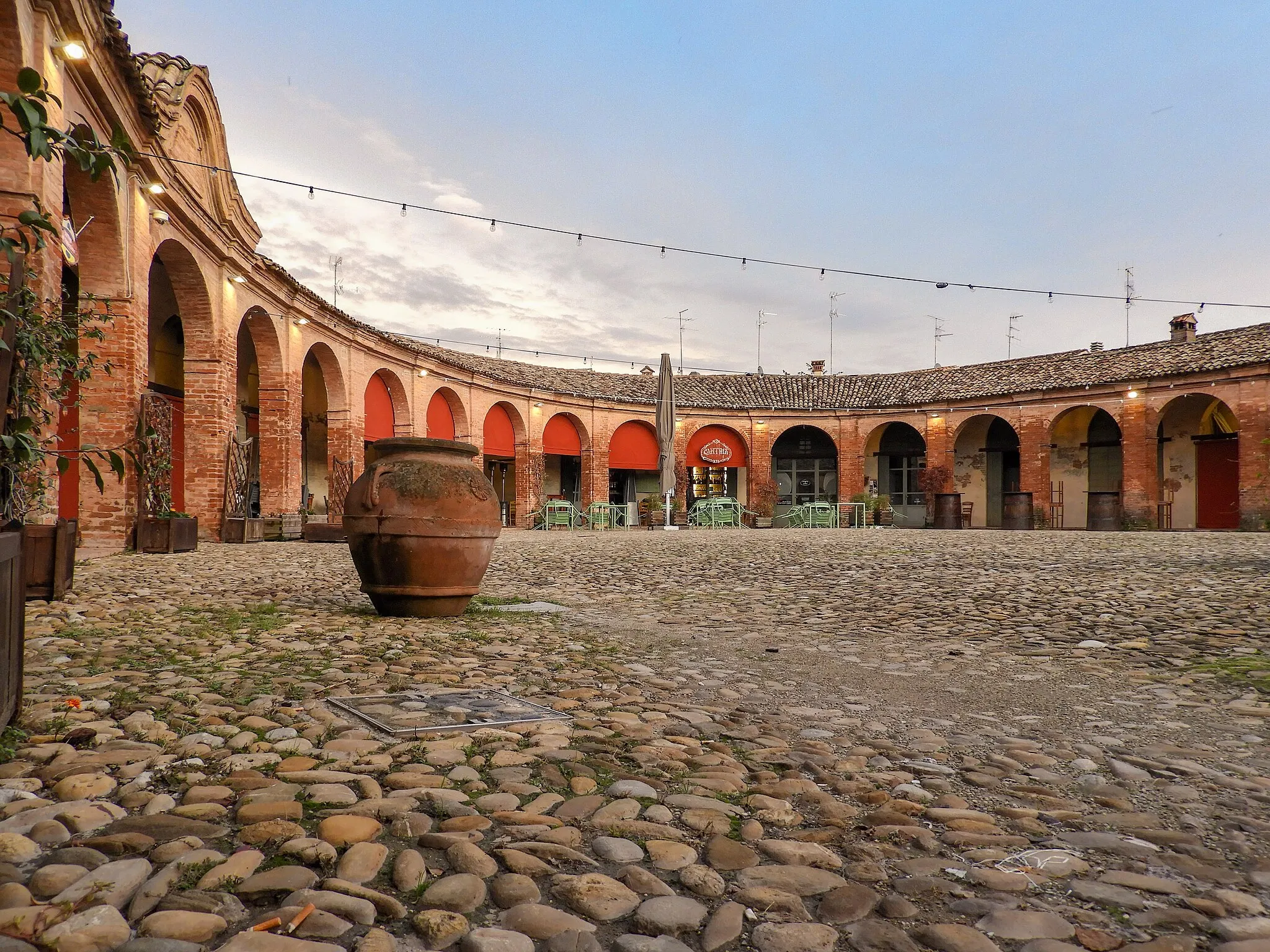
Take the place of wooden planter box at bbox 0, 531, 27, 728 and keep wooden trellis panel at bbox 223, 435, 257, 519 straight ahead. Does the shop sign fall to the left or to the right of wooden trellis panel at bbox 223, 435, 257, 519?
right

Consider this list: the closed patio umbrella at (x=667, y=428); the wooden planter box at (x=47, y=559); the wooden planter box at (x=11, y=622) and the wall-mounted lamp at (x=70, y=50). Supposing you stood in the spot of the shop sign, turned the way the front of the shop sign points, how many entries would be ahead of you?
4

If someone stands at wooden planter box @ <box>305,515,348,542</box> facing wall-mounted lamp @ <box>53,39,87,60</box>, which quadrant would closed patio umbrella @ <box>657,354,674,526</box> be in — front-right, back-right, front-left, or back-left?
back-left

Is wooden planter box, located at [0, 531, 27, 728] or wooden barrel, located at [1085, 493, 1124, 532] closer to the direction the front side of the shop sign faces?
the wooden planter box

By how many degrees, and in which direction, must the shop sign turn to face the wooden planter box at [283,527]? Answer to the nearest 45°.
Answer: approximately 45° to its right

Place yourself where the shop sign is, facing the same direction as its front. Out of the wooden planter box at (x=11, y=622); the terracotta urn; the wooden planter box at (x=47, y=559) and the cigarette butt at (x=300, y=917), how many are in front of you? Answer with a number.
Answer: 4

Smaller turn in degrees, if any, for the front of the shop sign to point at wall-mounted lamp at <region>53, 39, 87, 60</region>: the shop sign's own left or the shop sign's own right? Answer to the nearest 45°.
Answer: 0° — it already faces it

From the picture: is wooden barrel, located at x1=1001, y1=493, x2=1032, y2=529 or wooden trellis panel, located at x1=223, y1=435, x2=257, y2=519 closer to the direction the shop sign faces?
the wooden trellis panel

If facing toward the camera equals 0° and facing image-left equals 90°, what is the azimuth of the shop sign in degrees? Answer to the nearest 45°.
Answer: approximately 0°

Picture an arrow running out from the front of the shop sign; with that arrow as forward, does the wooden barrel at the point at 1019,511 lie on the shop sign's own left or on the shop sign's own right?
on the shop sign's own left
